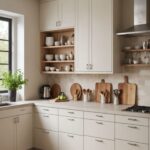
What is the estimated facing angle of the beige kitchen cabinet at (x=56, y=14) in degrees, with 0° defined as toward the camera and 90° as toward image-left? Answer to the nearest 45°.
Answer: approximately 45°

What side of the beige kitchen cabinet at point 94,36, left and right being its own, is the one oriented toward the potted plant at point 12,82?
right

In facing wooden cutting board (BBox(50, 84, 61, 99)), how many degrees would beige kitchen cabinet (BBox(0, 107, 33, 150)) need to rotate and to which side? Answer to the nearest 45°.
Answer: approximately 90° to its left

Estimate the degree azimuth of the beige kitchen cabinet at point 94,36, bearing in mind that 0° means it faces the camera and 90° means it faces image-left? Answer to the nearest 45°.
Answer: approximately 0°

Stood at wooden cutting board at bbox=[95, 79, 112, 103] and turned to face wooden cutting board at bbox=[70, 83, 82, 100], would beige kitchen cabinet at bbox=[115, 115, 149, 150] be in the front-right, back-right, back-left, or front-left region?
back-left

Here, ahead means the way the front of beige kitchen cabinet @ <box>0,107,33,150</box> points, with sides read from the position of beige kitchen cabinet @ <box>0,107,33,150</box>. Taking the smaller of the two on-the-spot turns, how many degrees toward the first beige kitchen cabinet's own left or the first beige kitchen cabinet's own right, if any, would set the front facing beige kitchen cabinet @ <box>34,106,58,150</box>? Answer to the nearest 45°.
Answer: approximately 45° to the first beige kitchen cabinet's own left

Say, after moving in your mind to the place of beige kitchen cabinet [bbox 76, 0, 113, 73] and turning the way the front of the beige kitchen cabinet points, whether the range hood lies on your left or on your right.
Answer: on your left

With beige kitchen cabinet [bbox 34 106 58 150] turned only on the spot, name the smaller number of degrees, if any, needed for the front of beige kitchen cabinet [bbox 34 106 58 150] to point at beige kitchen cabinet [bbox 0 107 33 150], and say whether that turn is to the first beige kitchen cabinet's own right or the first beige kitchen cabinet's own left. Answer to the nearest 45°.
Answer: approximately 45° to the first beige kitchen cabinet's own right

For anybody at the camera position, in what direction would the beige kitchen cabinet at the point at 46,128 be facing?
facing the viewer and to the left of the viewer

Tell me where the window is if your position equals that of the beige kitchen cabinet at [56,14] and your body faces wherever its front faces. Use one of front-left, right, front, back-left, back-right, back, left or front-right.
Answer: front-right
